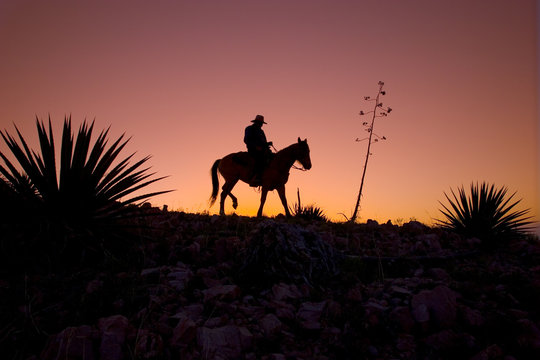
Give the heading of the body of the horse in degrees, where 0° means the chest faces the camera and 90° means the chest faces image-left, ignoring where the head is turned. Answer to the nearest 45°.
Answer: approximately 270°

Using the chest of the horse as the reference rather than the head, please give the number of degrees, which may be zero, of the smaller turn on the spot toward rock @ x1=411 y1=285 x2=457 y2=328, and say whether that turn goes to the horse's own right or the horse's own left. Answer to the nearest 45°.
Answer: approximately 90° to the horse's own right

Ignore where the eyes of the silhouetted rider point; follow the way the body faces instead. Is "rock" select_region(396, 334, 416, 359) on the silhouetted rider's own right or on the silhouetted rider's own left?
on the silhouetted rider's own right

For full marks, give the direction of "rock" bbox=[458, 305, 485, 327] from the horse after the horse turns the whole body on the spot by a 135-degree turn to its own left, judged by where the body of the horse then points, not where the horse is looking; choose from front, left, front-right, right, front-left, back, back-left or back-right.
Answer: back-left

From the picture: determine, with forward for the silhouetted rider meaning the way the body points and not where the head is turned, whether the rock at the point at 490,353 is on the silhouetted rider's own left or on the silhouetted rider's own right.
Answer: on the silhouetted rider's own right

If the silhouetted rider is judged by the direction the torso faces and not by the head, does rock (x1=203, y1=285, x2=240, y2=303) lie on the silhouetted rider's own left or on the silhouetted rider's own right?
on the silhouetted rider's own right

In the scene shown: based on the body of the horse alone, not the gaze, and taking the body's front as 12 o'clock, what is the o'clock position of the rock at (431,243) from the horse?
The rock is roughly at 2 o'clock from the horse.

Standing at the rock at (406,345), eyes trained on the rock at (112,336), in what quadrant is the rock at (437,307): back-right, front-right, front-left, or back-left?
back-right

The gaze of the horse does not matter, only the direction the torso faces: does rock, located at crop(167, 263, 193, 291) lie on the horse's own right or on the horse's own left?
on the horse's own right

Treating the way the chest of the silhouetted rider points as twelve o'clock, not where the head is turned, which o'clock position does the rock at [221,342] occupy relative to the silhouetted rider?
The rock is roughly at 3 o'clock from the silhouetted rider.

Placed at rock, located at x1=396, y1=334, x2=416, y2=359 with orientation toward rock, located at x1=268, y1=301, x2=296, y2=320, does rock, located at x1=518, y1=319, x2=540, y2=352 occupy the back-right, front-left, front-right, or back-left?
back-right

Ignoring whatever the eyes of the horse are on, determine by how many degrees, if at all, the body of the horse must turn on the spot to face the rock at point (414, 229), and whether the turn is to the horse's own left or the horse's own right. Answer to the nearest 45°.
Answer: approximately 45° to the horse's own right

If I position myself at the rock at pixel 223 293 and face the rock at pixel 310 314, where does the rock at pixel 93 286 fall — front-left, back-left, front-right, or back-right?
back-right

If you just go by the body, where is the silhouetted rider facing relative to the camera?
to the viewer's right

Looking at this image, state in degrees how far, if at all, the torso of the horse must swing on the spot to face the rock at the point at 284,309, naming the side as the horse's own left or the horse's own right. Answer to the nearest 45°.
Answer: approximately 90° to the horse's own right

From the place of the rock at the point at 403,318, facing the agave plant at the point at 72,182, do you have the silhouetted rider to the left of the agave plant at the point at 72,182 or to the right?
right
